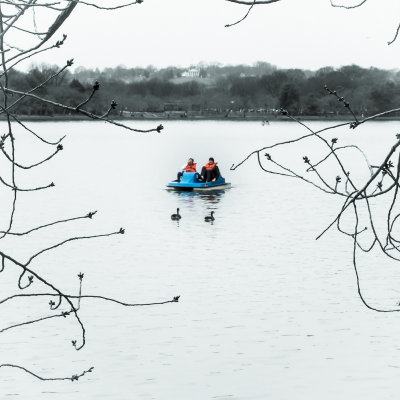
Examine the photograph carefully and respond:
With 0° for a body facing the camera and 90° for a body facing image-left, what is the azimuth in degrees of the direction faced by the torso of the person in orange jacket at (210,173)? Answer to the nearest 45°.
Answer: approximately 0°
